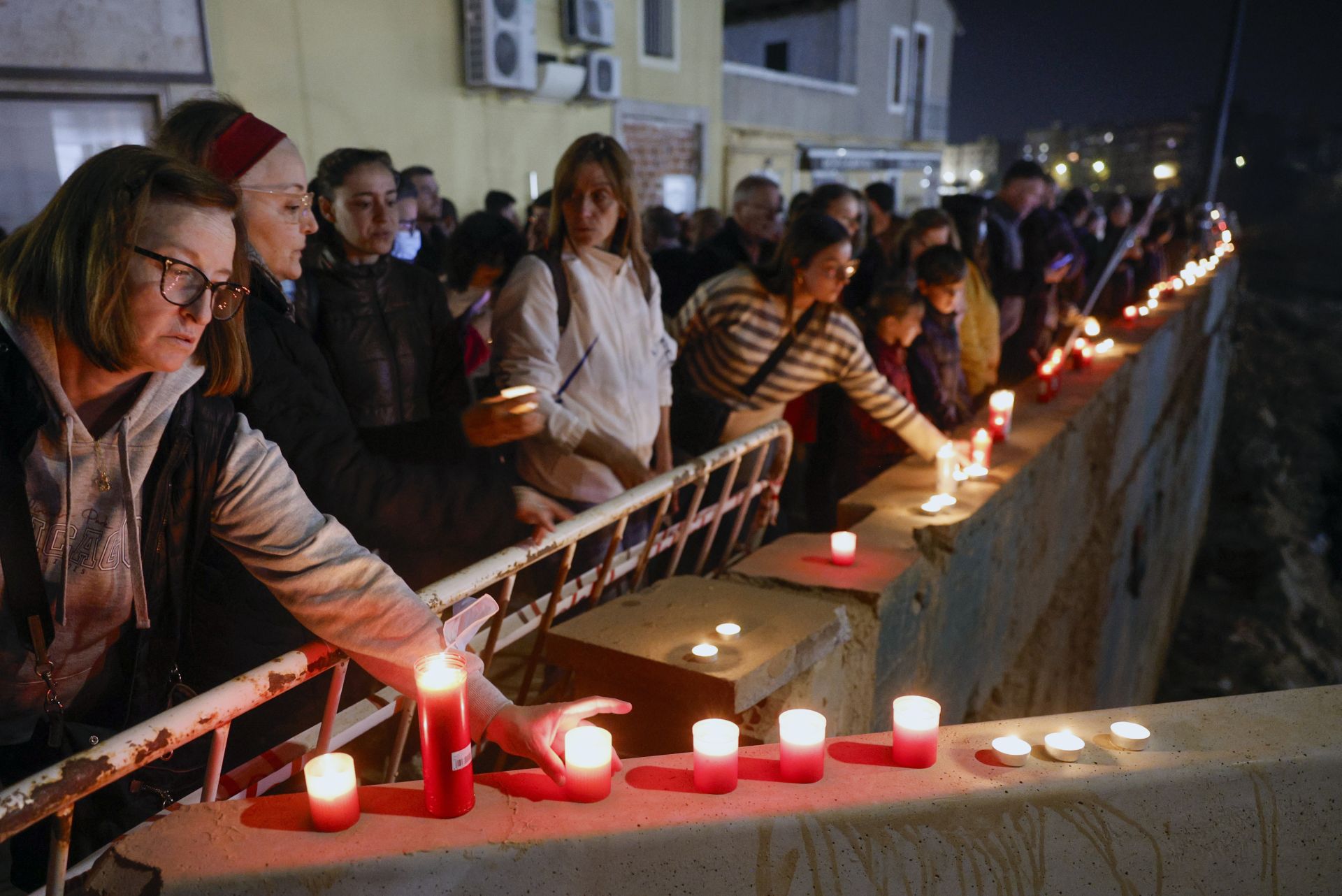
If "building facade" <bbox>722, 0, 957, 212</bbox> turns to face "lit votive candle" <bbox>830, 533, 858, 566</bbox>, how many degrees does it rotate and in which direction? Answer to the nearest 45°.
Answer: approximately 45° to its right

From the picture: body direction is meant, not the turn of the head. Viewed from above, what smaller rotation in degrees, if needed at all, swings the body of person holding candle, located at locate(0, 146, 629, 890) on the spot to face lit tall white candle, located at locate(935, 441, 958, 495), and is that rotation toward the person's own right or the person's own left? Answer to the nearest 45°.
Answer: approximately 90° to the person's own left

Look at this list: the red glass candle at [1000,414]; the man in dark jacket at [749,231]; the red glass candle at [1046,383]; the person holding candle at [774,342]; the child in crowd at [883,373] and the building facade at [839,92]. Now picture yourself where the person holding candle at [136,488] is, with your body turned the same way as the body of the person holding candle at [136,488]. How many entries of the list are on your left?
6

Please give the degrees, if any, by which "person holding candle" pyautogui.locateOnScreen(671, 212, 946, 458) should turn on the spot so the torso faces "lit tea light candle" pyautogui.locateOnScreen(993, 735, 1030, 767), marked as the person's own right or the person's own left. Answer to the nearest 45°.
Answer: approximately 45° to the person's own right

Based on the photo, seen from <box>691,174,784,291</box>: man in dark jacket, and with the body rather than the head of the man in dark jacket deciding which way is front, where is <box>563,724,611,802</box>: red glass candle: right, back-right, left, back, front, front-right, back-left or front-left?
front-right

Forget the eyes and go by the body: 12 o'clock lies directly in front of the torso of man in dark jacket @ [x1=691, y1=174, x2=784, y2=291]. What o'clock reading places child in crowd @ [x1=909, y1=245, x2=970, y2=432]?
The child in crowd is roughly at 12 o'clock from the man in dark jacket.

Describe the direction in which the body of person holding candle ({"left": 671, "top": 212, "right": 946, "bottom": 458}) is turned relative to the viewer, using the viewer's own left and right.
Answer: facing the viewer and to the right of the viewer

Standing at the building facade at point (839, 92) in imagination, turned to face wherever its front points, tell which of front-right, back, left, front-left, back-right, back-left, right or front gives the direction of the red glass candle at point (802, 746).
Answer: front-right

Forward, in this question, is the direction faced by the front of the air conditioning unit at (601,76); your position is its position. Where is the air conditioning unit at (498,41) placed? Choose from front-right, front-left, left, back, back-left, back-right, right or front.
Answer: right

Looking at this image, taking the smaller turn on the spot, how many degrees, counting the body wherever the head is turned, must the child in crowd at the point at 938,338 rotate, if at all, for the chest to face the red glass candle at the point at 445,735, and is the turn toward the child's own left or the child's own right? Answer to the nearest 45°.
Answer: approximately 45° to the child's own right
